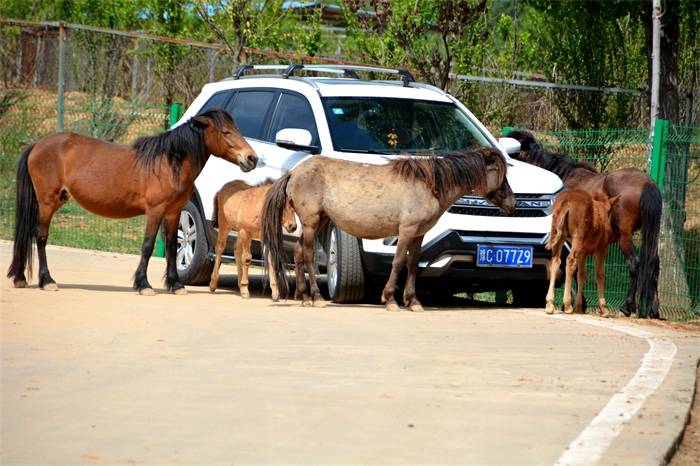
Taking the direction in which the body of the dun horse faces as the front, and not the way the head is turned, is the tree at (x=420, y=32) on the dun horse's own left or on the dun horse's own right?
on the dun horse's own left

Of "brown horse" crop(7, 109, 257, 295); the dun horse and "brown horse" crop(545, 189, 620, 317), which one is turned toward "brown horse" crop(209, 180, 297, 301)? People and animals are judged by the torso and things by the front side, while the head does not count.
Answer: "brown horse" crop(7, 109, 257, 295)

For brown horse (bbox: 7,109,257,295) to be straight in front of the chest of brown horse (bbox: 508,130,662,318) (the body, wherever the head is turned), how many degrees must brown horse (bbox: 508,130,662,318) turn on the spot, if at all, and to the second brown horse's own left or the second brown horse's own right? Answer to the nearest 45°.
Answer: approximately 45° to the second brown horse's own left

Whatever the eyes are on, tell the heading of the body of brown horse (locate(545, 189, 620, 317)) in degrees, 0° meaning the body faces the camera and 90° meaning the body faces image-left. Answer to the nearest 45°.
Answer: approximately 225°

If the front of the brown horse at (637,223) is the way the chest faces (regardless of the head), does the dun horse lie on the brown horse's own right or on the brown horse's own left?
on the brown horse's own left

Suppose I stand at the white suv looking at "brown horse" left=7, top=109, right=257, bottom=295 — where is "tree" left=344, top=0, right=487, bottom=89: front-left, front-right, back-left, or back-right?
back-right

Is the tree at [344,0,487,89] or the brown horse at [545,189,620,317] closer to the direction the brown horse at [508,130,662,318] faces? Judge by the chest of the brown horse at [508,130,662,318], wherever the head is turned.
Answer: the tree

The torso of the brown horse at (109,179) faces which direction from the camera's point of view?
to the viewer's right

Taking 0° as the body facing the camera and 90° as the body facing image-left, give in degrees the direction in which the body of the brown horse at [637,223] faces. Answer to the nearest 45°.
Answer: approximately 135°

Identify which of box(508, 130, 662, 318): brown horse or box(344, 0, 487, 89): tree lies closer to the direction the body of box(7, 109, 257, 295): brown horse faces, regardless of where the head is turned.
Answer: the brown horse

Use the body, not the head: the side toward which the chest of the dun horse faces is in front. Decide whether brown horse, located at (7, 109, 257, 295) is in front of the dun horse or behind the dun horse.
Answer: behind

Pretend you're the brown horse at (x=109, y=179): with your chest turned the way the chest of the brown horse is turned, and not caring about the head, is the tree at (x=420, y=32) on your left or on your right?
on your left

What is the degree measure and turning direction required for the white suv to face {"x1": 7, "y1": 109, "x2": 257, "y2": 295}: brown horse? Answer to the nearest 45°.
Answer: approximately 135° to its right

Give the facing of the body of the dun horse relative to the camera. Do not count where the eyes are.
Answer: to the viewer's right
